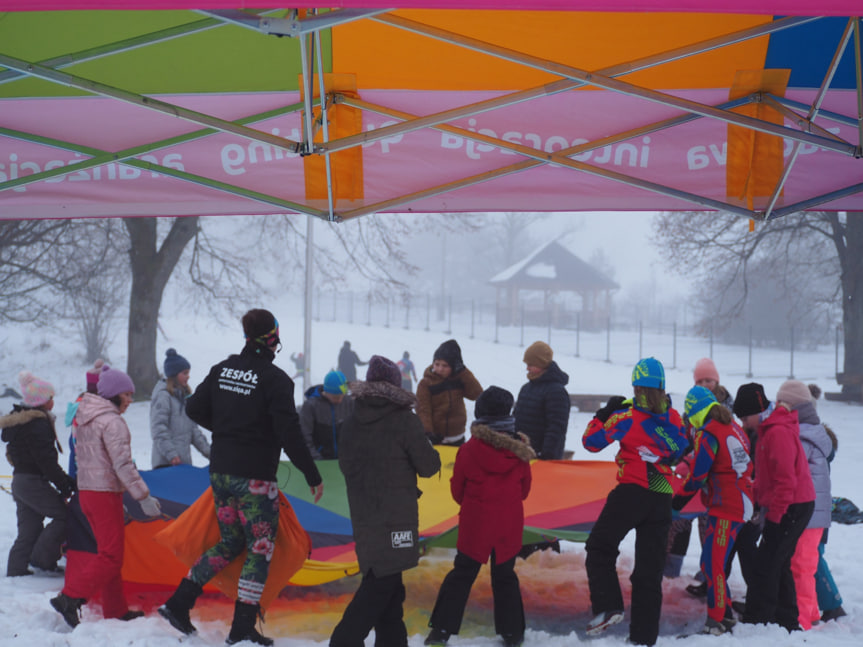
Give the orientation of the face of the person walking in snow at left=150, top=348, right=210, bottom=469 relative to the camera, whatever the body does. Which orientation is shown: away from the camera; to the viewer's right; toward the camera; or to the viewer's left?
to the viewer's right

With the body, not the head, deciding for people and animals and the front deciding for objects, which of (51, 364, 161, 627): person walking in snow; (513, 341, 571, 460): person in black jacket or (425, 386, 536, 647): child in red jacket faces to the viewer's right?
the person walking in snow

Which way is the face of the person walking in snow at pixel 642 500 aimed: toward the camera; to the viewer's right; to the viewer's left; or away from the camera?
away from the camera

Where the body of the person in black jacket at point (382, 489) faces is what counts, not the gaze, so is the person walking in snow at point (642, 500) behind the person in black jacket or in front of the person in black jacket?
in front

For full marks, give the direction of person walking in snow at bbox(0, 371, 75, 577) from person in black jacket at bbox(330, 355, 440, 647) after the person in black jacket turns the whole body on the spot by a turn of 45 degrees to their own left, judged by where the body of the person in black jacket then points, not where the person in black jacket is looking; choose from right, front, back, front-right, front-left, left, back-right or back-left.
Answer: front-left

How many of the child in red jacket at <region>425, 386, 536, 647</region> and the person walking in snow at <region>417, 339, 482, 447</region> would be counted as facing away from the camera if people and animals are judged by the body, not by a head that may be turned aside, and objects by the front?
1

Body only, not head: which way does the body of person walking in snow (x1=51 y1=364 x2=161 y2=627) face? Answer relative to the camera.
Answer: to the viewer's right

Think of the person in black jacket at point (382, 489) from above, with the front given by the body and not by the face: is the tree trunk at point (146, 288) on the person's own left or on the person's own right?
on the person's own left

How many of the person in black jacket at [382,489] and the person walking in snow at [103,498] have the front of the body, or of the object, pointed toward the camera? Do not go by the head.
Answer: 0

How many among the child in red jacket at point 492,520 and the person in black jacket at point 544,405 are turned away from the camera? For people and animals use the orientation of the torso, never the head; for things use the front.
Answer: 1

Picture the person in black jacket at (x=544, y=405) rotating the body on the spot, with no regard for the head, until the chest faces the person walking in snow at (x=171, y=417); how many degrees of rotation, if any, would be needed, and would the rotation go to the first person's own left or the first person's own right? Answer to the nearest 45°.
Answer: approximately 45° to the first person's own right

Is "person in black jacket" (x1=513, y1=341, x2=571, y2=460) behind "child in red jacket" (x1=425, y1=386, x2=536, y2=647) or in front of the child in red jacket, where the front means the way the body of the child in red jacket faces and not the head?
in front

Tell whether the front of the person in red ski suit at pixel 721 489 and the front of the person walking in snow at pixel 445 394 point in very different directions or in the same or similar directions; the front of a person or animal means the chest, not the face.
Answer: very different directions

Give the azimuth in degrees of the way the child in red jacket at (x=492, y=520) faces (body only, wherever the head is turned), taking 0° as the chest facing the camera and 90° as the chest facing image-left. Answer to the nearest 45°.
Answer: approximately 180°

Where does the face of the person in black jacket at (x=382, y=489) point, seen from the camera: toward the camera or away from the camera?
away from the camera
